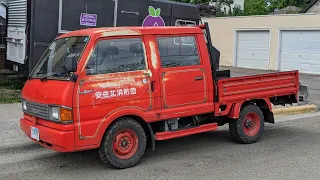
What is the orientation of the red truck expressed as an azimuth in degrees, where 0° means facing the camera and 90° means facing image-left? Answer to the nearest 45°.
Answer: approximately 45°

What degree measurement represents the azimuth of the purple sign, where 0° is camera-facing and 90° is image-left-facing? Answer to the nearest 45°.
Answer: approximately 0°

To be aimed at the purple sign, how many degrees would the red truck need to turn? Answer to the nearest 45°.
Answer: approximately 135° to its right

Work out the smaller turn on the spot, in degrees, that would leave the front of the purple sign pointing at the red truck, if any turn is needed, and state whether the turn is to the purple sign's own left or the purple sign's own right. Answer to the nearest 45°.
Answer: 0° — it already faces it
